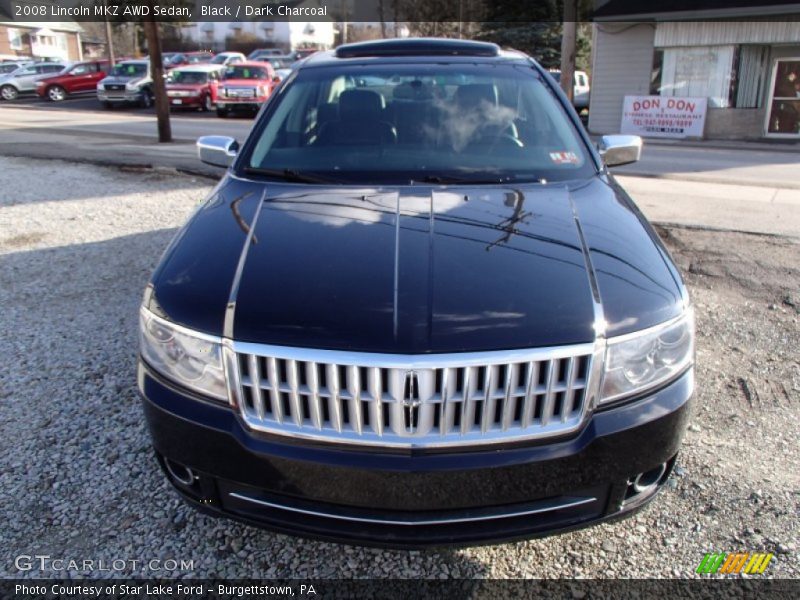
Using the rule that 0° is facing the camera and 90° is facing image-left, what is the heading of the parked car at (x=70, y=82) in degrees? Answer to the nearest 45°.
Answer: approximately 45°

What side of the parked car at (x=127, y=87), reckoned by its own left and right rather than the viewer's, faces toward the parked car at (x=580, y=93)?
left

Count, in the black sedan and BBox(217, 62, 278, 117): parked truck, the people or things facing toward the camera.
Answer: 2

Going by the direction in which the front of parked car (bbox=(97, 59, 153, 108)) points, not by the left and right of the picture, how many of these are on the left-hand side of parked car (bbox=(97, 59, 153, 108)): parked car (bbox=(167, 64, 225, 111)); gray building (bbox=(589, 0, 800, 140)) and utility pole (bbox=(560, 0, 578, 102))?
3

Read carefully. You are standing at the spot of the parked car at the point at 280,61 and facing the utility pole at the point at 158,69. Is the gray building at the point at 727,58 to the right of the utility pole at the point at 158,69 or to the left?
left

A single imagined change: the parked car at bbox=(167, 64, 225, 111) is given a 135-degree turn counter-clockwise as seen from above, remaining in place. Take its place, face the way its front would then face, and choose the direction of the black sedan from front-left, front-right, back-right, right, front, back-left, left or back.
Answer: right

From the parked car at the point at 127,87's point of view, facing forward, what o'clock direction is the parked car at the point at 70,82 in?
the parked car at the point at 70,82 is roughly at 4 o'clock from the parked car at the point at 127,87.

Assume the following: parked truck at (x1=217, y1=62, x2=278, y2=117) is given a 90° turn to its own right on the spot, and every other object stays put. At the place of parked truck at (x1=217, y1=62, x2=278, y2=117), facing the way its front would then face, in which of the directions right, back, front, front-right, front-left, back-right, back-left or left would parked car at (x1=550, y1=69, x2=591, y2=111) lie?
back

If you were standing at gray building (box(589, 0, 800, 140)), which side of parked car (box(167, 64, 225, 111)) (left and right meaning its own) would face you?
left

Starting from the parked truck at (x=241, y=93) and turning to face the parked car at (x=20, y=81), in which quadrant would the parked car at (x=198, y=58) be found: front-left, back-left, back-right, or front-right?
front-right

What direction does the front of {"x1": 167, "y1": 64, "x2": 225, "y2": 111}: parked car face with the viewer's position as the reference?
facing the viewer and to the left of the viewer

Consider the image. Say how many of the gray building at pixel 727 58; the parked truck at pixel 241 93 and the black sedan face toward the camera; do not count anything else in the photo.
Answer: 3

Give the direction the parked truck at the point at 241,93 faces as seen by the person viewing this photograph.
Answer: facing the viewer

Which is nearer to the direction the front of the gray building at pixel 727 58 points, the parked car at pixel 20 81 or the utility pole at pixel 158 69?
the utility pole

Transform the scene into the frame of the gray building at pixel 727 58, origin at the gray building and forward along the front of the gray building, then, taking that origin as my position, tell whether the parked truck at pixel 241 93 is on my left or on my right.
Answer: on my right

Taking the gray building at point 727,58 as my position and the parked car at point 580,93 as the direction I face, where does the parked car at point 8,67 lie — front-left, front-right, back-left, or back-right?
front-left
